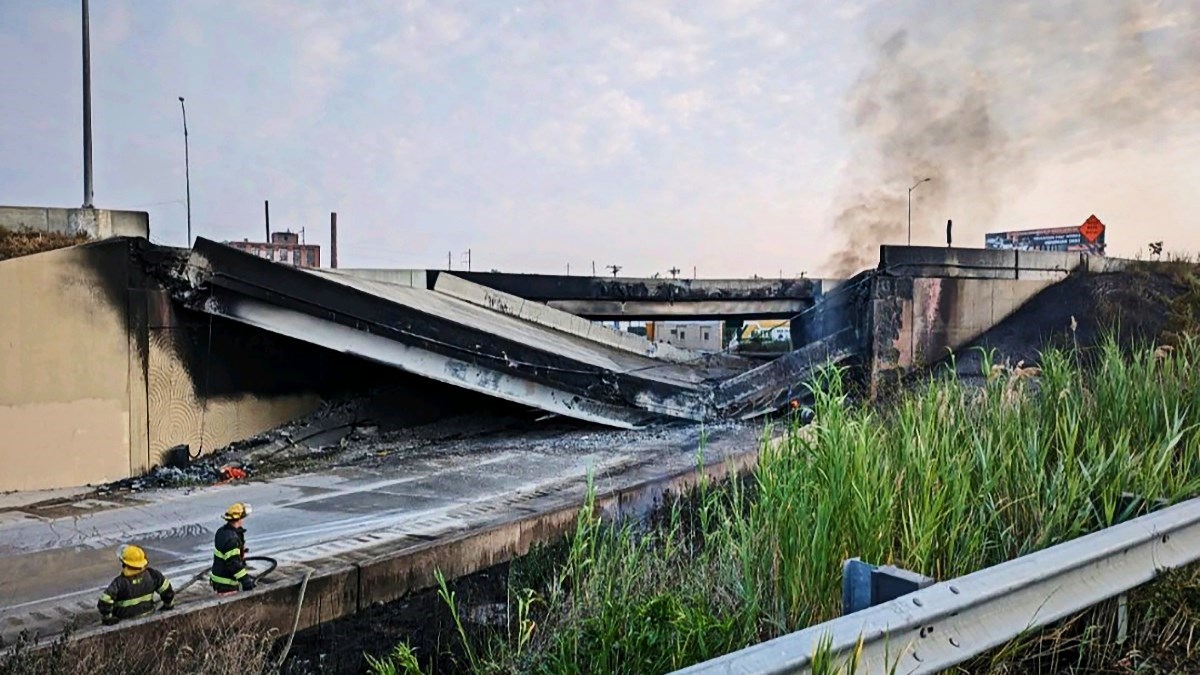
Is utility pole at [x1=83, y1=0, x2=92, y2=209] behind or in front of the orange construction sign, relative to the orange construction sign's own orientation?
in front

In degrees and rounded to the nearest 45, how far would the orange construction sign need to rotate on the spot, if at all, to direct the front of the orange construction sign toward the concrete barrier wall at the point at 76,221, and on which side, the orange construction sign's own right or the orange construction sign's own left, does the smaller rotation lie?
approximately 45° to the orange construction sign's own right

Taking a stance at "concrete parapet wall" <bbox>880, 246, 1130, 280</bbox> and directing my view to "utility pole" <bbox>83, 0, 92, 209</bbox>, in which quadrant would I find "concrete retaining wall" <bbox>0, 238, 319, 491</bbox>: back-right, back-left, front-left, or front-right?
front-left

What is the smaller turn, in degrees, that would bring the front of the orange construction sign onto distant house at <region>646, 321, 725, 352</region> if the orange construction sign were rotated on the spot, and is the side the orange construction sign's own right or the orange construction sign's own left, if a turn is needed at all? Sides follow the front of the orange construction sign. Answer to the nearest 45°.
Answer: approximately 135° to the orange construction sign's own right

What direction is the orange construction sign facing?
toward the camera

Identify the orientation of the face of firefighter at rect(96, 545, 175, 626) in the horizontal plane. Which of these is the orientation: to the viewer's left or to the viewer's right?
to the viewer's left

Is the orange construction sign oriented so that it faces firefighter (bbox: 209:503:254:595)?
yes

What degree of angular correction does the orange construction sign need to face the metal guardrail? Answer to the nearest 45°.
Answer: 0° — it already faces it

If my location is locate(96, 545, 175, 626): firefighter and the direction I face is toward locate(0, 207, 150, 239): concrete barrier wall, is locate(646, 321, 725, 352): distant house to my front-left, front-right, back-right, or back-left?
front-right

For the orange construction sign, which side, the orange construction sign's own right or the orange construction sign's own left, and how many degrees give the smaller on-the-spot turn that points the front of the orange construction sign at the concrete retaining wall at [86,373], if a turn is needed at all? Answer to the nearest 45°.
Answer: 0° — it already faces it

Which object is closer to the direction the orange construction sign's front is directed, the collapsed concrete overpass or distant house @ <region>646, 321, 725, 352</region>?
the collapsed concrete overpass

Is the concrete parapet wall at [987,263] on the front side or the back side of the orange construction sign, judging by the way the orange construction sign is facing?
on the front side

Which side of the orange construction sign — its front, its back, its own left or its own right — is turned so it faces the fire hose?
front

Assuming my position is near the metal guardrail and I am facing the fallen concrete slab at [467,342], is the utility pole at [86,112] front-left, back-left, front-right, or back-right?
front-left
